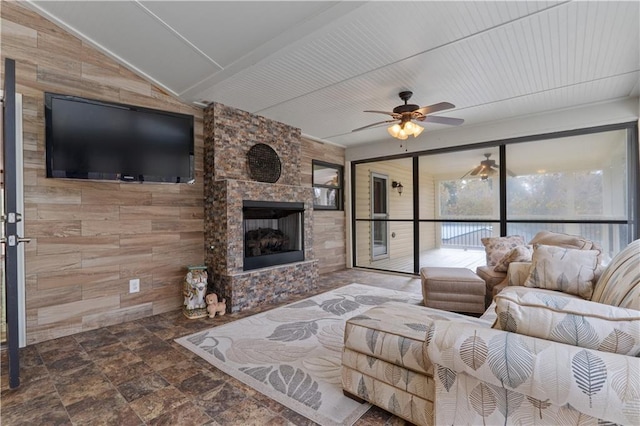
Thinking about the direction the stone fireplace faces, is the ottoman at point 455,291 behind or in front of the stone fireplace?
in front

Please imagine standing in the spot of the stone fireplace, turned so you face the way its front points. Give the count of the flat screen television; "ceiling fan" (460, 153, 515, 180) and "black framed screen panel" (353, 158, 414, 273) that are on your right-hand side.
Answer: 1

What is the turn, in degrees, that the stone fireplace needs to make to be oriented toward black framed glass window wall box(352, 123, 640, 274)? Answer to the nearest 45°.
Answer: approximately 45° to its left

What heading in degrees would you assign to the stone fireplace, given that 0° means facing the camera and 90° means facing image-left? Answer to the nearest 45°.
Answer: approximately 315°

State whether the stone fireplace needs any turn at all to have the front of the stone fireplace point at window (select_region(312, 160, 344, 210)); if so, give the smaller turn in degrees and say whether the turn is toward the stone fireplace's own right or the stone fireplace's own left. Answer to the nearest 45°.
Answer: approximately 90° to the stone fireplace's own left

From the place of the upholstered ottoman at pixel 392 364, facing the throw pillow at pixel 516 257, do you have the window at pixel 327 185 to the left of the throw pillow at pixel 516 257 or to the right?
left

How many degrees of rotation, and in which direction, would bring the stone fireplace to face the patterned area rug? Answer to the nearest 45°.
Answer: approximately 45° to its right

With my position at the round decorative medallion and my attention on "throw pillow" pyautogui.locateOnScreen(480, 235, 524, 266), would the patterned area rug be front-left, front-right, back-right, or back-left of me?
front-right

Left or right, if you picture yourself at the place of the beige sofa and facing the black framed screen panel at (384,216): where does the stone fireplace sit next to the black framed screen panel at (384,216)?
left

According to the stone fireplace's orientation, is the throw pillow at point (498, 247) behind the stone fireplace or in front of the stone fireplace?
in front

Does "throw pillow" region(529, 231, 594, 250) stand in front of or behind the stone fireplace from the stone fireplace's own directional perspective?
in front
